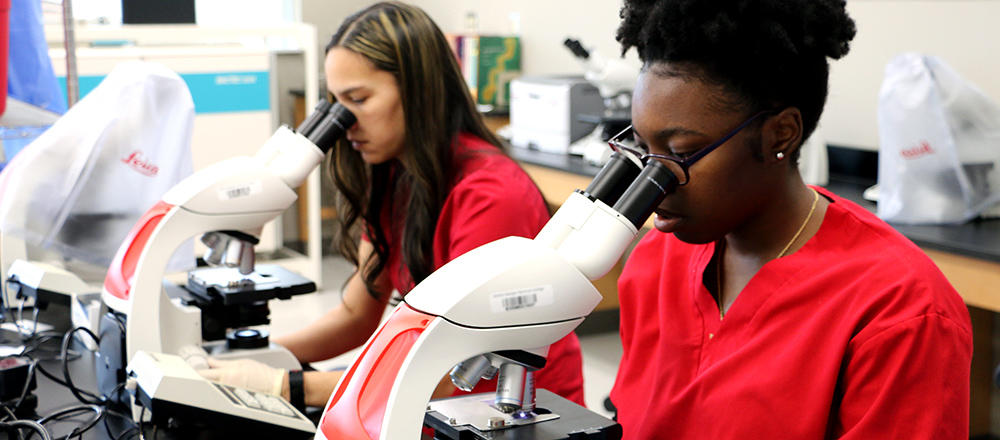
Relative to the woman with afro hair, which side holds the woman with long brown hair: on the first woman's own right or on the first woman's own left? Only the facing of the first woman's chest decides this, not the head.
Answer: on the first woman's own right

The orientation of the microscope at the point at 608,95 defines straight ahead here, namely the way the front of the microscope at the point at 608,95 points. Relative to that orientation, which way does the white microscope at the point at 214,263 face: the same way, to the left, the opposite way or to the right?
the opposite way

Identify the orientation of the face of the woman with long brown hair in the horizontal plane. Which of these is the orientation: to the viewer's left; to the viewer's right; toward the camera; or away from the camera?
to the viewer's left

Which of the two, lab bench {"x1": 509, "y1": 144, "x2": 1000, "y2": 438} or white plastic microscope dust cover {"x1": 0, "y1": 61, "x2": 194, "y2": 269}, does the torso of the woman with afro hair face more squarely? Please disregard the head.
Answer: the white plastic microscope dust cover

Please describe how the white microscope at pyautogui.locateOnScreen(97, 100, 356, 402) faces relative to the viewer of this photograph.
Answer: facing to the right of the viewer

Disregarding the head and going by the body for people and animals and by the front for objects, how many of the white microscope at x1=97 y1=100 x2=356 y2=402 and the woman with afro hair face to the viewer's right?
1

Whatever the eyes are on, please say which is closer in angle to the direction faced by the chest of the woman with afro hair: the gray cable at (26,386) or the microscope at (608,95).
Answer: the gray cable

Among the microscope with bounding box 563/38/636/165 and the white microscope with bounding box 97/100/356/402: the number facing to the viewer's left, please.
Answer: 1

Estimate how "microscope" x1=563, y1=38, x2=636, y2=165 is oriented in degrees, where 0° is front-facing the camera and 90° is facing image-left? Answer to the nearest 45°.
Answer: approximately 90°
